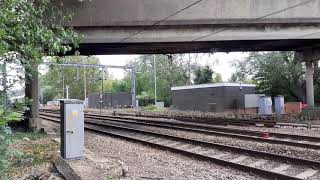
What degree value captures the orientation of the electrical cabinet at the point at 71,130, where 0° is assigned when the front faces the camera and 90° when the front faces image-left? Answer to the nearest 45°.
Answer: approximately 0°

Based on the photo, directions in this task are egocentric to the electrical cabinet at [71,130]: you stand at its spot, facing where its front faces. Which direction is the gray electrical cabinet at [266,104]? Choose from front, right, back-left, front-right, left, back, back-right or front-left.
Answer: back-left

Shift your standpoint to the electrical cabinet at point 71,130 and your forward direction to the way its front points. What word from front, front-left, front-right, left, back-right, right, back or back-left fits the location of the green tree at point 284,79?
back-left

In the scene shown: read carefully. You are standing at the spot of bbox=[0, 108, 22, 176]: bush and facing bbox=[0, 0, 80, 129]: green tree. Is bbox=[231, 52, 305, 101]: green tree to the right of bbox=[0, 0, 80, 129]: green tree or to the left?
right
